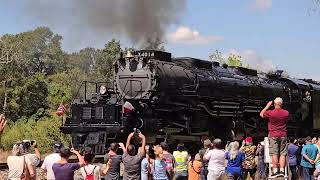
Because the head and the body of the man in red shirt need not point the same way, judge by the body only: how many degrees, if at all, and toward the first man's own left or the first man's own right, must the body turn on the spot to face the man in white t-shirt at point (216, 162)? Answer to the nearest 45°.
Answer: approximately 45° to the first man's own left

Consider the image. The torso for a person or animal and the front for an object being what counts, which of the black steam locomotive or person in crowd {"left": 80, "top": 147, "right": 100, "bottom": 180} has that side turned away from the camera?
the person in crowd

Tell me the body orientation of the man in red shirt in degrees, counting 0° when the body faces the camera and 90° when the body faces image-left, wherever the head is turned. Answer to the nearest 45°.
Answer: approximately 135°

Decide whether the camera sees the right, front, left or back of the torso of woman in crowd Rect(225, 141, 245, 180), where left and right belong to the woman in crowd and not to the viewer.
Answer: back

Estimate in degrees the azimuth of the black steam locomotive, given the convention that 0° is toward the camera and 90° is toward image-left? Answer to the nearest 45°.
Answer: approximately 45°

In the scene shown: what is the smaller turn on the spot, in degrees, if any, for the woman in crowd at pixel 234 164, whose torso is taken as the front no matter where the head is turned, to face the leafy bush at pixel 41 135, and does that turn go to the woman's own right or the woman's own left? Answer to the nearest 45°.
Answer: approximately 45° to the woman's own left

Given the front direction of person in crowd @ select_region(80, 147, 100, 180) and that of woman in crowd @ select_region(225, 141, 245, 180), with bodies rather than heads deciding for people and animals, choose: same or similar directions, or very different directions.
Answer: same or similar directions

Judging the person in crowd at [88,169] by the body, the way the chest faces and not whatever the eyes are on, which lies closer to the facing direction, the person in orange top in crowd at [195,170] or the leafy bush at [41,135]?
the leafy bush

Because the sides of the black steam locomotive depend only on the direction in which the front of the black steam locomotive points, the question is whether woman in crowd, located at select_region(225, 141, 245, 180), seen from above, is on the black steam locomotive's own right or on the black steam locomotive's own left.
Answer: on the black steam locomotive's own left

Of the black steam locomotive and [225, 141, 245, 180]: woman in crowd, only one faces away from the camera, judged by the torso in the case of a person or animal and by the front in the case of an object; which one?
the woman in crowd

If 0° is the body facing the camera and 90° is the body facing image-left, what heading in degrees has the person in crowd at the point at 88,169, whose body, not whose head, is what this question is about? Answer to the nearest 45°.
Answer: approximately 180°

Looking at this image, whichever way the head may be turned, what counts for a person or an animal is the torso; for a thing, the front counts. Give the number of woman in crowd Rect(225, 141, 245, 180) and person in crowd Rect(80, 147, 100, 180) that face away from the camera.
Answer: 2

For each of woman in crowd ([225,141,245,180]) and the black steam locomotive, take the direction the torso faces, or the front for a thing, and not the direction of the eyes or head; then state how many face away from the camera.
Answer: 1
